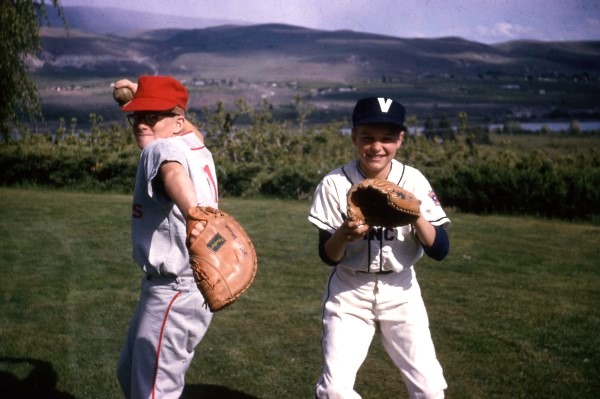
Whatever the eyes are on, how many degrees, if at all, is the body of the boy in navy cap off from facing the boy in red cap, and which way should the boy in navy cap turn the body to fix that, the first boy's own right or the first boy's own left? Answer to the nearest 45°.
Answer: approximately 45° to the first boy's own right

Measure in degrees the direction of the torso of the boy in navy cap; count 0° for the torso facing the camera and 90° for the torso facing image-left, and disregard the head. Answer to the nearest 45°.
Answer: approximately 0°

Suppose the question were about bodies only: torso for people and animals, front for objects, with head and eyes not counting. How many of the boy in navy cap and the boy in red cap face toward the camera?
1

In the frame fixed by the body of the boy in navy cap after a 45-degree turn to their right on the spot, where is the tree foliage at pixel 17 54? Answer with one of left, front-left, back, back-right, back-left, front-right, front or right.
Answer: right
